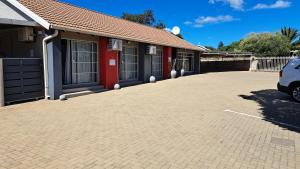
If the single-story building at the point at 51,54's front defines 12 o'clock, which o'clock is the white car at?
The white car is roughly at 11 o'clock from the single-story building.

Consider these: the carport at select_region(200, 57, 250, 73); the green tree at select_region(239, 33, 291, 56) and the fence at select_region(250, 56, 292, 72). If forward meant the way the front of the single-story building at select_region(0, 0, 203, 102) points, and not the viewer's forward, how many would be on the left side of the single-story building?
3

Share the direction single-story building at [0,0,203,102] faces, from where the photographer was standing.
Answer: facing the viewer and to the right of the viewer

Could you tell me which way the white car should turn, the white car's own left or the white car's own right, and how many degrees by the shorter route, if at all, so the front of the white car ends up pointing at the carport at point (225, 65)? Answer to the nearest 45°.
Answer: approximately 90° to the white car's own left

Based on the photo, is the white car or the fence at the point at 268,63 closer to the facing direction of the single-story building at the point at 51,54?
the white car

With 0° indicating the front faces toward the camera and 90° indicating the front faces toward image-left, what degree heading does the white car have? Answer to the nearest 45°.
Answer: approximately 270°

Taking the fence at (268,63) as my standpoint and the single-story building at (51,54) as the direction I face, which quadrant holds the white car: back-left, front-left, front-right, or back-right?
front-left

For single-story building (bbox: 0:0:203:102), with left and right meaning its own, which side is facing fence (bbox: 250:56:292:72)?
left

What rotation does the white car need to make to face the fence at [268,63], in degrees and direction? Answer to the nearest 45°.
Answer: approximately 90° to its left
